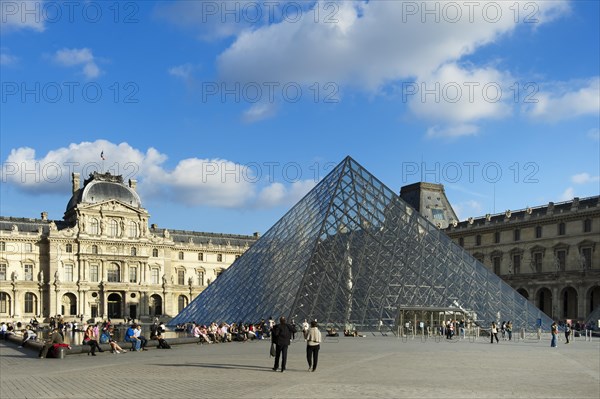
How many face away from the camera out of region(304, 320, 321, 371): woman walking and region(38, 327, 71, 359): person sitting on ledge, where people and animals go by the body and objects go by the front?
1

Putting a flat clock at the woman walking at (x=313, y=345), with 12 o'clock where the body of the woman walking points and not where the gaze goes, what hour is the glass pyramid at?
The glass pyramid is roughly at 12 o'clock from the woman walking.

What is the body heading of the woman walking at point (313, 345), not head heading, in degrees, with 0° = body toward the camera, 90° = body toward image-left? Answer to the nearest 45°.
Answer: approximately 180°

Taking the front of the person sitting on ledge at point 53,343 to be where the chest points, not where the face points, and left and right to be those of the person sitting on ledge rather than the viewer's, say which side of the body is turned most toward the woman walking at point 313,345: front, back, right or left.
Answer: left

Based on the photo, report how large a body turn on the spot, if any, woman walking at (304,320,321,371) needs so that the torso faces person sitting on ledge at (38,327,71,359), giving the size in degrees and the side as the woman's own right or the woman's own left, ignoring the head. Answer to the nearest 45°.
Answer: approximately 45° to the woman's own left

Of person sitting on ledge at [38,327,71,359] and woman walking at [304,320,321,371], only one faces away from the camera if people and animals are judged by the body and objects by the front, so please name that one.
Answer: the woman walking

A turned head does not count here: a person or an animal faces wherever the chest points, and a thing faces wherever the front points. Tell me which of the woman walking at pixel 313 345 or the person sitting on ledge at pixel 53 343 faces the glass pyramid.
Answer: the woman walking
